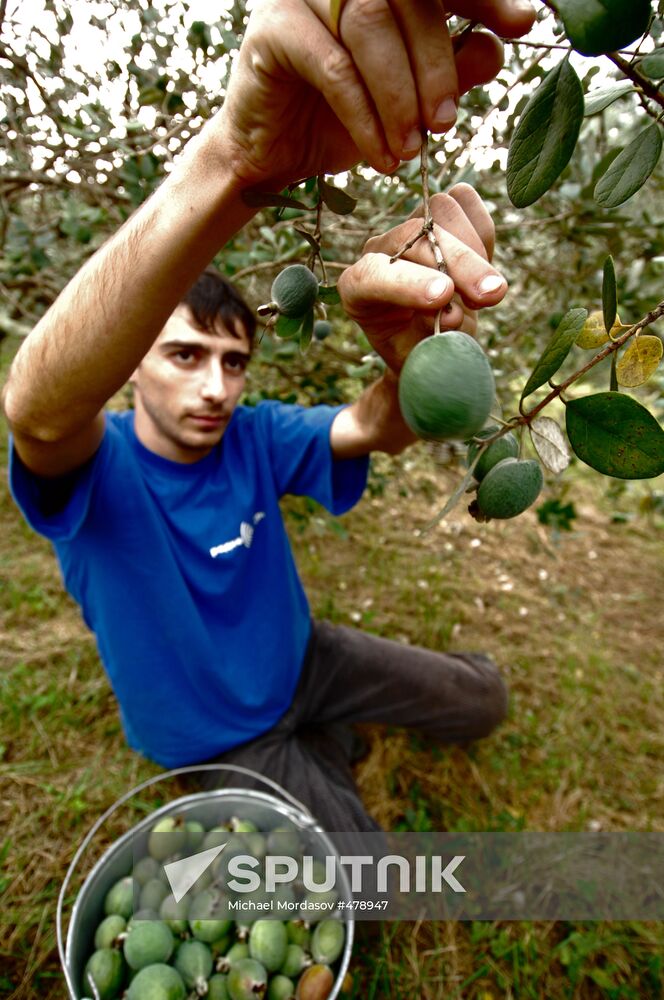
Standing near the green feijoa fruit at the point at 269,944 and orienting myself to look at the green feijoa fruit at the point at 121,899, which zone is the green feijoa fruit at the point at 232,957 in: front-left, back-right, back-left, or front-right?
front-left

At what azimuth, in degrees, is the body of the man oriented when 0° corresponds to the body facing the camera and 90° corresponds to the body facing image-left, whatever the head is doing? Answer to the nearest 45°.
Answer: approximately 315°

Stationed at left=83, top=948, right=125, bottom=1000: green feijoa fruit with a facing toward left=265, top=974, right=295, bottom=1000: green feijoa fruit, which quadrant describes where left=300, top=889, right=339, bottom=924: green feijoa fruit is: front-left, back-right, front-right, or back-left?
front-left

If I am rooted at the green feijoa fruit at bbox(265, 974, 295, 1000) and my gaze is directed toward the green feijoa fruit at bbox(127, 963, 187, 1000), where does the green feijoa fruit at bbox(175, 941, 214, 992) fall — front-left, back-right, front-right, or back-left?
front-right
